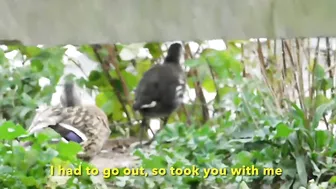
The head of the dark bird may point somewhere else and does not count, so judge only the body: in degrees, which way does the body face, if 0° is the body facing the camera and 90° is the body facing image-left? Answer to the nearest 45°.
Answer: approximately 225°
